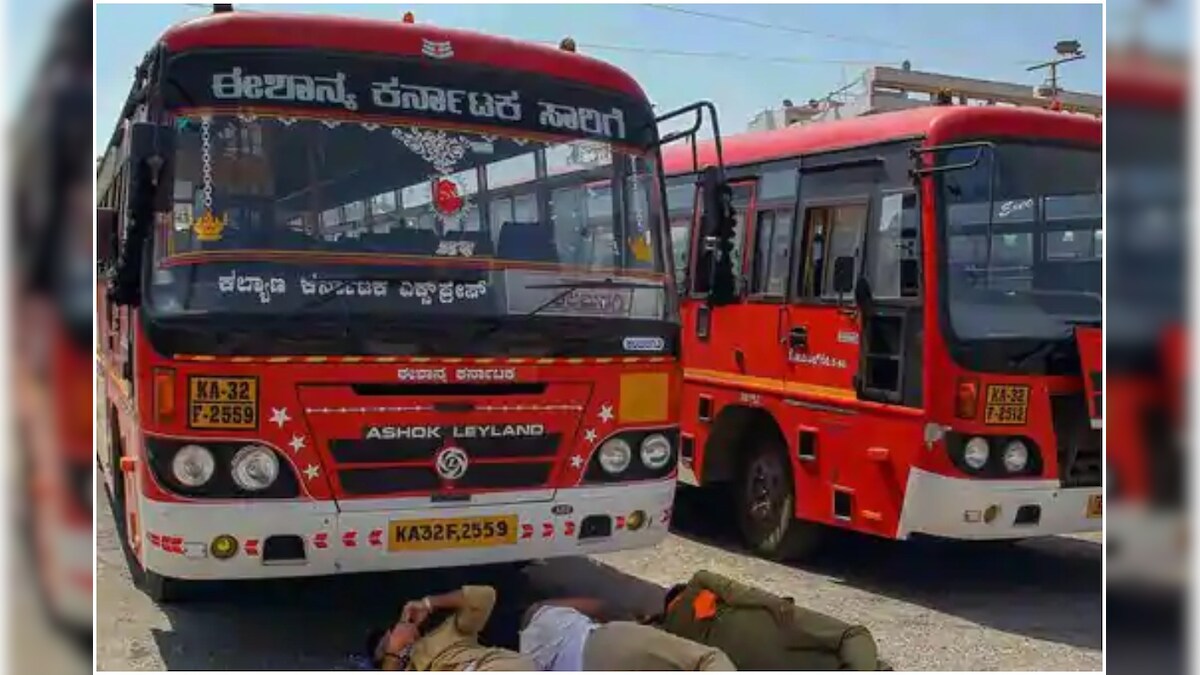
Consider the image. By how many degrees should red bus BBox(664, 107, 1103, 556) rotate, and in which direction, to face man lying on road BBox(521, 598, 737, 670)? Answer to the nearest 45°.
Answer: approximately 90° to its right

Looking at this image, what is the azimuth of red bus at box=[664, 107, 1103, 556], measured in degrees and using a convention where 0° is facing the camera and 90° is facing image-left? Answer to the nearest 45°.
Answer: approximately 315°

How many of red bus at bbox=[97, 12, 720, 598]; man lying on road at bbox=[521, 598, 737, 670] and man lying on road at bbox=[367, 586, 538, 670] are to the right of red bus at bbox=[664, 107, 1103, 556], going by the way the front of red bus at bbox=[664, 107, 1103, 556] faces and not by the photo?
3

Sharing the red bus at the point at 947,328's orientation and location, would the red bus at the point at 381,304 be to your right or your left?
on your right

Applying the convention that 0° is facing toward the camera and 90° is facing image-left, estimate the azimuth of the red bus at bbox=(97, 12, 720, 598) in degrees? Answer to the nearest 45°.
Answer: approximately 0°

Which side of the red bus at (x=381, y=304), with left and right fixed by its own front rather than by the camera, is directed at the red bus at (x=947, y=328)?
left

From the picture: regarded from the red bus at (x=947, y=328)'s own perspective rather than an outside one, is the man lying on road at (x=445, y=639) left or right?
on its right
